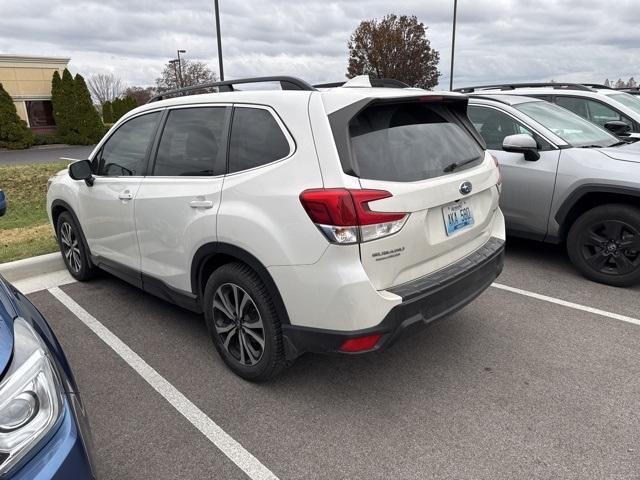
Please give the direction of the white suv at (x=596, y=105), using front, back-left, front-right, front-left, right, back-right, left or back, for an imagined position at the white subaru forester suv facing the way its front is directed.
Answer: right

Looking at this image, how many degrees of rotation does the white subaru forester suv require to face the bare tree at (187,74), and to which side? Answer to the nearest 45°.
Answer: approximately 45° to its right

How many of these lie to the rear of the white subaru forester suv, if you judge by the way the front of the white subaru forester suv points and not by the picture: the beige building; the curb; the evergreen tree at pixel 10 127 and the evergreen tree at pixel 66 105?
0

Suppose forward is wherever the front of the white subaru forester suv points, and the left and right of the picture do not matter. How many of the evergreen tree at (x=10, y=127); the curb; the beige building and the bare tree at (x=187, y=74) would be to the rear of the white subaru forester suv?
0

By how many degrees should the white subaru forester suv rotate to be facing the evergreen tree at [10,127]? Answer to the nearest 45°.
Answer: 0° — it already faces it

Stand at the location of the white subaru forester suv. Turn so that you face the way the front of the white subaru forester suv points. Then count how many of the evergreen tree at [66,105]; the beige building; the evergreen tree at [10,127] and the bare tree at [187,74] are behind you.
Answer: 0

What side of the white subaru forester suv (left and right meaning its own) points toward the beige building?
front

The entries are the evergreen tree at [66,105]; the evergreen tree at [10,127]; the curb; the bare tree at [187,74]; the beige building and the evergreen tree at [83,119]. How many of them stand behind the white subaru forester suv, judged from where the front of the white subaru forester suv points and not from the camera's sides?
0

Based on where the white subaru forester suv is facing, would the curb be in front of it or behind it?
in front

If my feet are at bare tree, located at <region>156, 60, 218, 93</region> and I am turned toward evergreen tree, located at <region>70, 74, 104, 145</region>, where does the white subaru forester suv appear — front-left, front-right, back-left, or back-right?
front-left

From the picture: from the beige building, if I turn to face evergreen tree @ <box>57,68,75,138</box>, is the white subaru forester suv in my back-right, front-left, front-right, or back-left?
front-right

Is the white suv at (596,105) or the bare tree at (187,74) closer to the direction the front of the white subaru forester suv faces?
the bare tree

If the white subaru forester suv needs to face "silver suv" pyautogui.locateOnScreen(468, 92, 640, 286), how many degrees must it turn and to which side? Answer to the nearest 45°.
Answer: approximately 90° to its right

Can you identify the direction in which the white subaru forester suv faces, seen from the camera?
facing away from the viewer and to the left of the viewer

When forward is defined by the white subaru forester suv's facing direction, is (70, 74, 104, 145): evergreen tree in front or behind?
in front
